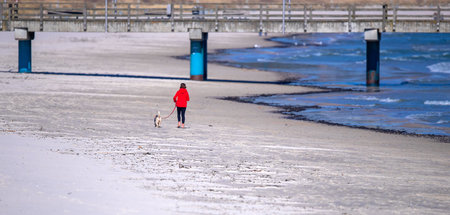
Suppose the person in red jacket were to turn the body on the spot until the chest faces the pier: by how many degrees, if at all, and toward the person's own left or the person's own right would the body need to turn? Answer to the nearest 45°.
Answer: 0° — they already face it

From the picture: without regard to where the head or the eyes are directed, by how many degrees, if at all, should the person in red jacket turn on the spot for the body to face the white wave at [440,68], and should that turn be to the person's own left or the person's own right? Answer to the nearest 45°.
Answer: approximately 45° to the person's own right

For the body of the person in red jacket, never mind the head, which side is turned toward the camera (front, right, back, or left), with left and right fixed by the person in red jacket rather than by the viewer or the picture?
back

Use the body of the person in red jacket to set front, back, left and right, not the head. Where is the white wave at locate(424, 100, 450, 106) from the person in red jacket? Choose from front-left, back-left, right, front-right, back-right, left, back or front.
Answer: front-right

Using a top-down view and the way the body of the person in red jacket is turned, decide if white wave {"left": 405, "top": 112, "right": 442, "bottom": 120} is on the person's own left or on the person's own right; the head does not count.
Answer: on the person's own right
